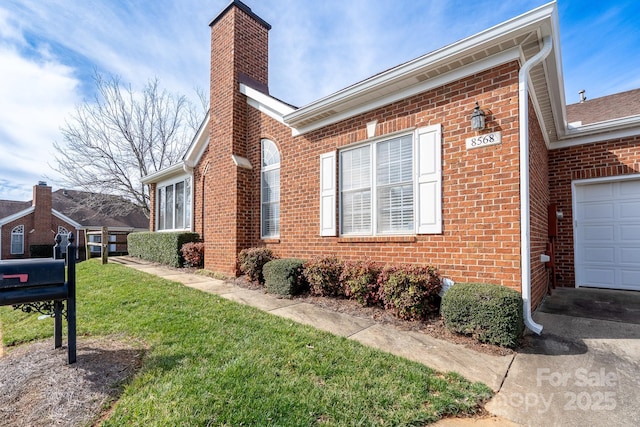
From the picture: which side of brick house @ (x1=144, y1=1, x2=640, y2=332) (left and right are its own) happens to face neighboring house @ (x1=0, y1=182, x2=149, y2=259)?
right

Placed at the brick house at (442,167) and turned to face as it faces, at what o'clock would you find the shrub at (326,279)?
The shrub is roughly at 1 o'clock from the brick house.

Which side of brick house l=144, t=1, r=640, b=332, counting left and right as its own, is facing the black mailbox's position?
front

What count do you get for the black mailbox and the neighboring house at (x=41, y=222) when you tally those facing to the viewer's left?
1

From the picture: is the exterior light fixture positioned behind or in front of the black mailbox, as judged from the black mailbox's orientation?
behind

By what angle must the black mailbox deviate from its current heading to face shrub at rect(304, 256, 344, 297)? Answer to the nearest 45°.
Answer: approximately 180°

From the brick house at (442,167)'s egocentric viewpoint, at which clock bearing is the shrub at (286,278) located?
The shrub is roughly at 1 o'clock from the brick house.

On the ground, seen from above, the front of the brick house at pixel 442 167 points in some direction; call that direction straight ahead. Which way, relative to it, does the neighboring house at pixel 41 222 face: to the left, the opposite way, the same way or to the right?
to the left

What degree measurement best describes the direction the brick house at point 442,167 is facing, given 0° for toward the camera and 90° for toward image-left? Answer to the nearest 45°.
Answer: approximately 45°

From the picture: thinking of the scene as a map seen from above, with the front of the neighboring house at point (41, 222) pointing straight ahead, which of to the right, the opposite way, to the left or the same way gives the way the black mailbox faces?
to the right

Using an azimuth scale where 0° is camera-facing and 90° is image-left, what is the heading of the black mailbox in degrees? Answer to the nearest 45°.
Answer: approximately 90°

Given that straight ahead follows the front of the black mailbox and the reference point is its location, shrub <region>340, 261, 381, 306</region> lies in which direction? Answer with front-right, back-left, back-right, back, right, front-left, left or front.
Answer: back
